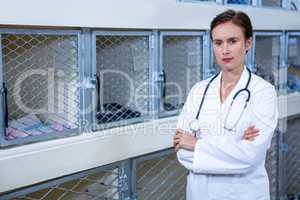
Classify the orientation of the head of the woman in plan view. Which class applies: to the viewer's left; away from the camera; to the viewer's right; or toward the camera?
toward the camera

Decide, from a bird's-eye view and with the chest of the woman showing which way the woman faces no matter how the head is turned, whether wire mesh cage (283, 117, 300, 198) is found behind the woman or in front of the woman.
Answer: behind

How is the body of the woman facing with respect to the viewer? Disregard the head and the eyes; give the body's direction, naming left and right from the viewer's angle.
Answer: facing the viewer and to the left of the viewer

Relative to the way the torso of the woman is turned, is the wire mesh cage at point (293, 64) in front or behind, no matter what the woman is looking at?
behind

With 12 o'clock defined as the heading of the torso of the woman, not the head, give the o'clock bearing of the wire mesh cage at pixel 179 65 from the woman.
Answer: The wire mesh cage is roughly at 4 o'clock from the woman.
